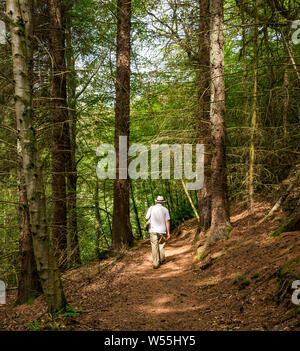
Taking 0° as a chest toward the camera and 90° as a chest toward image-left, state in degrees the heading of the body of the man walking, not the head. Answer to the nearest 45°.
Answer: approximately 180°

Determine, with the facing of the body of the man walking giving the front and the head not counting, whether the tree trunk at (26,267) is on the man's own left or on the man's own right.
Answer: on the man's own left
